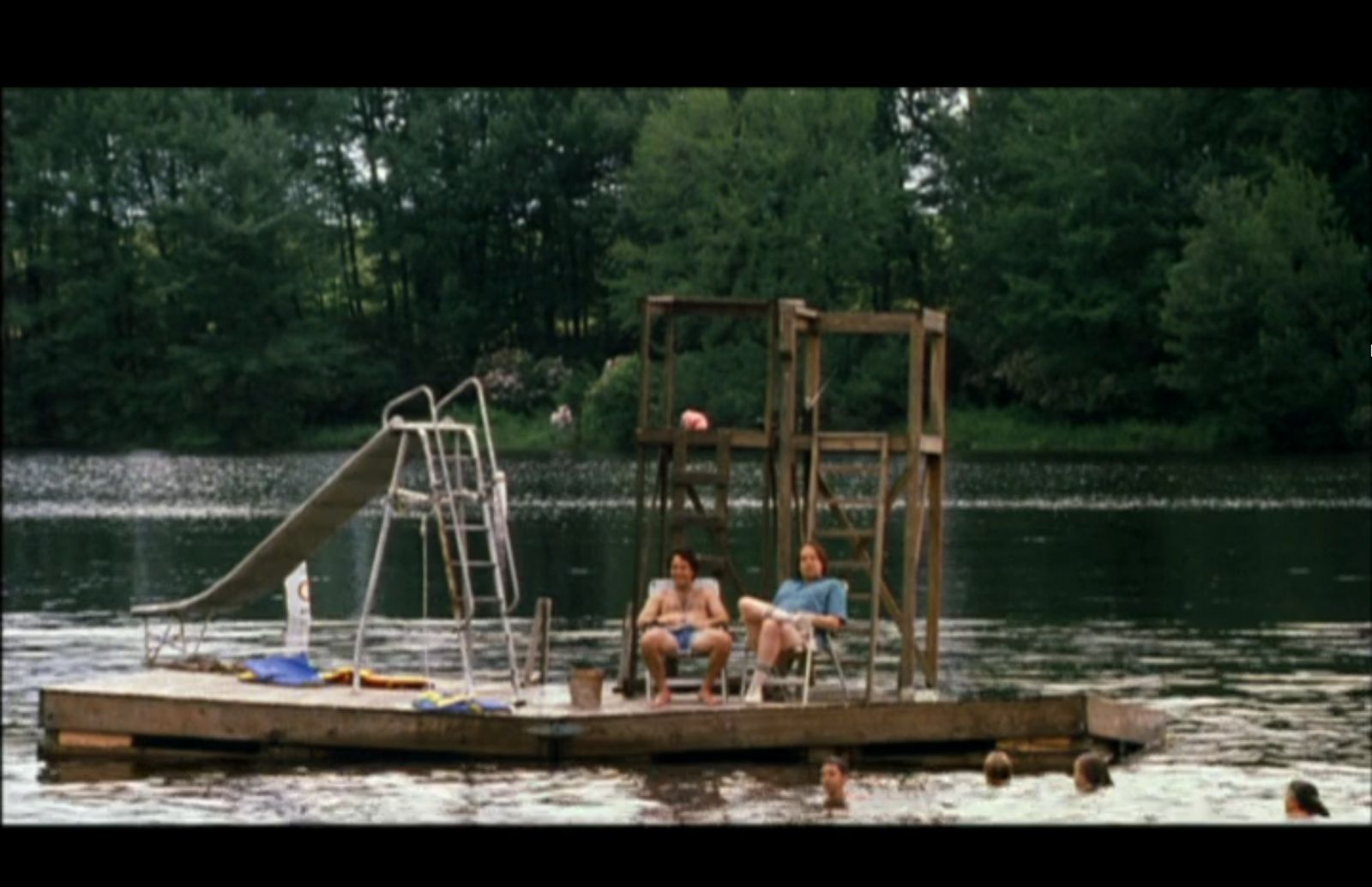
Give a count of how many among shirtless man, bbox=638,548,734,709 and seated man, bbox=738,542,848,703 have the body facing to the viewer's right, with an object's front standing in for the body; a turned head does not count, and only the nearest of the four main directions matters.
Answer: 0

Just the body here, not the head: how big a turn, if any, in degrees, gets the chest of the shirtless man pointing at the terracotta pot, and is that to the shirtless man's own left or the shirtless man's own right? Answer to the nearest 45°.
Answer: approximately 90° to the shirtless man's own right

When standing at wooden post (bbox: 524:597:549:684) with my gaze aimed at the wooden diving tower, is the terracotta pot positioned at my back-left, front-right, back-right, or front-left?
front-right

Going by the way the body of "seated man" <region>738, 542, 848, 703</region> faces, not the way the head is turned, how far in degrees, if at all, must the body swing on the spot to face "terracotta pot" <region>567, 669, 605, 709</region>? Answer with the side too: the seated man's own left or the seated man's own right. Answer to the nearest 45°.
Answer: approximately 45° to the seated man's own right

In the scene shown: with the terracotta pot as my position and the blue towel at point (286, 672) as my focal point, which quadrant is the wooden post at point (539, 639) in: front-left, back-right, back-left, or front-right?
front-right

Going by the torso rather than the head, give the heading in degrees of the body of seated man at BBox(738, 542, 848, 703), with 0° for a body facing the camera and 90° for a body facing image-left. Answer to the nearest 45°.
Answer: approximately 45°

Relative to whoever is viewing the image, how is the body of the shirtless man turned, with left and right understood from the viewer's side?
facing the viewer
